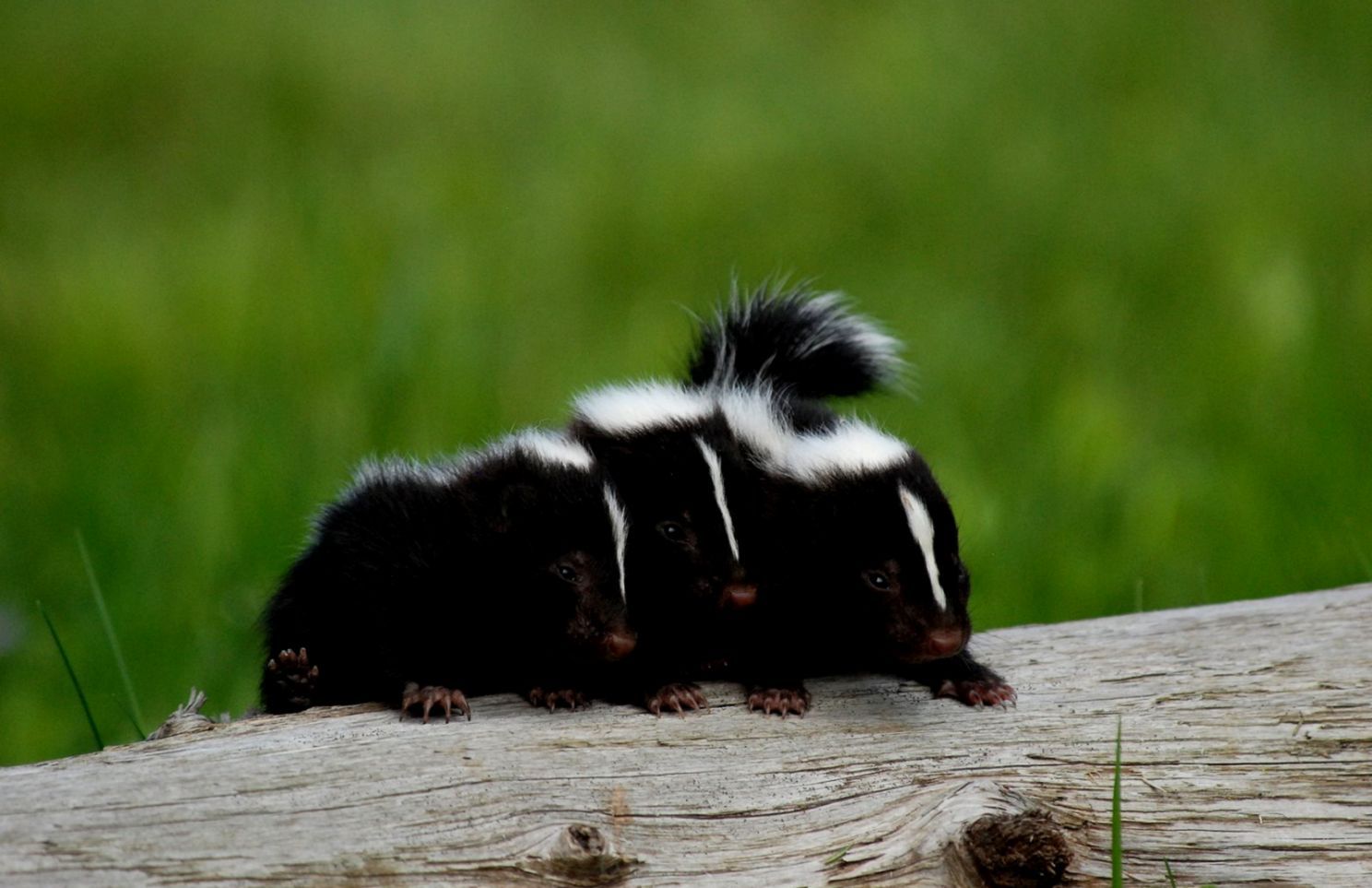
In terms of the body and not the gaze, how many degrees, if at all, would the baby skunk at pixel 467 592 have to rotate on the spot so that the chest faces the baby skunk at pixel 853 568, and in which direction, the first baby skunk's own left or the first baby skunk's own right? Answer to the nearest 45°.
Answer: approximately 45° to the first baby skunk's own left

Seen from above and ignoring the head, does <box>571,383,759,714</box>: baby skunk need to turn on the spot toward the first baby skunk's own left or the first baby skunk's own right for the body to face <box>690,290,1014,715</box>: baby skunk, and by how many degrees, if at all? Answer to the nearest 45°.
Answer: approximately 45° to the first baby skunk's own left

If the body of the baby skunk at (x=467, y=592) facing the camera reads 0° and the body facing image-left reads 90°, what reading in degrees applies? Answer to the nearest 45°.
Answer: approximately 315°

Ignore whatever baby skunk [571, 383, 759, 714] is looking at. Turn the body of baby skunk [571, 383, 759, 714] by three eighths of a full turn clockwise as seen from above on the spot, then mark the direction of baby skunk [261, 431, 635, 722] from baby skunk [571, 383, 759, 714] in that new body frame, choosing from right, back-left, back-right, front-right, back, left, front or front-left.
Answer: front
